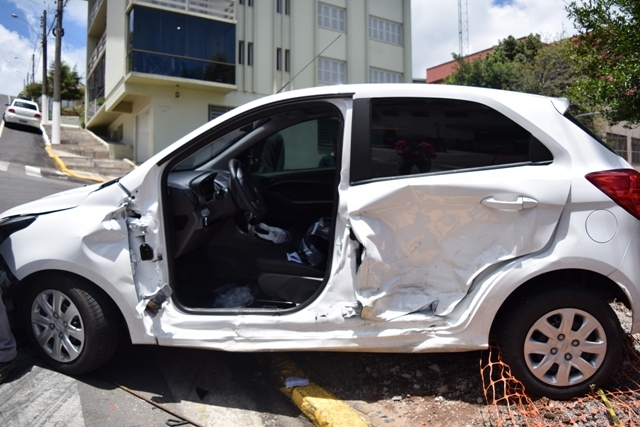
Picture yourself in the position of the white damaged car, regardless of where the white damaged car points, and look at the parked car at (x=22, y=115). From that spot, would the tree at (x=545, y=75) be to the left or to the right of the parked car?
right

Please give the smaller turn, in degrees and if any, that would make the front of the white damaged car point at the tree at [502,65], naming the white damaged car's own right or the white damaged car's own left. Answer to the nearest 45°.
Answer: approximately 90° to the white damaged car's own right

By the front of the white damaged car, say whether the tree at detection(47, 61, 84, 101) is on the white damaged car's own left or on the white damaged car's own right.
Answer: on the white damaged car's own right

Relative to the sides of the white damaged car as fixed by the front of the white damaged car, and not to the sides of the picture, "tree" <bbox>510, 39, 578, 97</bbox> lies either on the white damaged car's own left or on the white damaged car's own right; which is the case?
on the white damaged car's own right

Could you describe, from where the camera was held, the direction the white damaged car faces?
facing to the left of the viewer

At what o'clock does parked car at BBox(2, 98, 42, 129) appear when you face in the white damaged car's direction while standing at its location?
The parked car is roughly at 2 o'clock from the white damaged car.

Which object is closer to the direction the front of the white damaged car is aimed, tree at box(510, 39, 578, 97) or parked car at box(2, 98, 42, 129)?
the parked car

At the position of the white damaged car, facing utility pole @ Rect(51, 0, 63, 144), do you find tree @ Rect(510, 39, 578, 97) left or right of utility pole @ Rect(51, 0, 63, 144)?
right

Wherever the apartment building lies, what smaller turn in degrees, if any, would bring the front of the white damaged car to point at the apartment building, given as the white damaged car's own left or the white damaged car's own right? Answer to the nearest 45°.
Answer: approximately 90° to the white damaged car's own right
